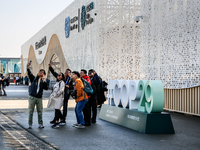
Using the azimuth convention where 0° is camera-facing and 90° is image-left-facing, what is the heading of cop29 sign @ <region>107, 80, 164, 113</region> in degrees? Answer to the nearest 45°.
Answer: approximately 45°

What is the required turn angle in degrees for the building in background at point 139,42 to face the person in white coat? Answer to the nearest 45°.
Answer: approximately 45° to its left

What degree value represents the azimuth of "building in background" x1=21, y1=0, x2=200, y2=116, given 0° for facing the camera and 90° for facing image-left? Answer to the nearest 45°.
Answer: approximately 45°

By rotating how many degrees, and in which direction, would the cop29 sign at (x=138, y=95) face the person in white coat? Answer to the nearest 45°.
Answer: approximately 45° to its right

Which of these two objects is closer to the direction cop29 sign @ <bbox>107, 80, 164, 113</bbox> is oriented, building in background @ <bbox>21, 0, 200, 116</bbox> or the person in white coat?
the person in white coat
